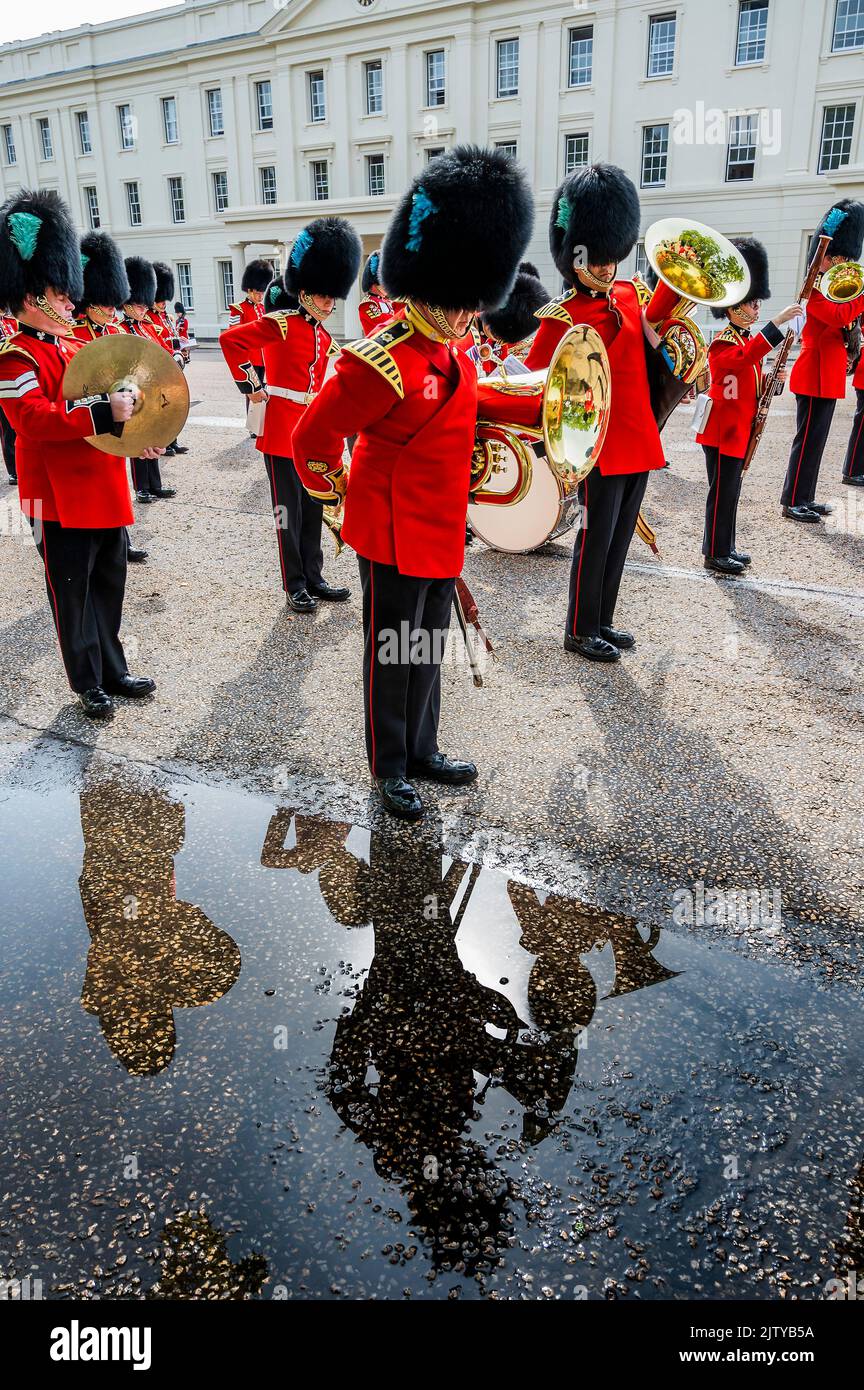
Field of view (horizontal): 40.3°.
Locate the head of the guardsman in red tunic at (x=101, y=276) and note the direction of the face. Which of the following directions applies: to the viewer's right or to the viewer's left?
to the viewer's right

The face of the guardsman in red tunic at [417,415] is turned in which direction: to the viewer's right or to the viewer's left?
to the viewer's right

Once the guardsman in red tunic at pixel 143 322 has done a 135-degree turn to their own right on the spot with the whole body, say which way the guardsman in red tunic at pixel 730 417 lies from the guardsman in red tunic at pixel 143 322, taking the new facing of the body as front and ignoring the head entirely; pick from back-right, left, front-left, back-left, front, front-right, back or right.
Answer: back-left

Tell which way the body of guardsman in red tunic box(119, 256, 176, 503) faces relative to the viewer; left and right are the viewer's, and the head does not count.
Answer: facing the viewer and to the right of the viewer

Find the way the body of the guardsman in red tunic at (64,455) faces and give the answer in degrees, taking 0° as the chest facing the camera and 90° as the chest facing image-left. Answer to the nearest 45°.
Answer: approximately 315°

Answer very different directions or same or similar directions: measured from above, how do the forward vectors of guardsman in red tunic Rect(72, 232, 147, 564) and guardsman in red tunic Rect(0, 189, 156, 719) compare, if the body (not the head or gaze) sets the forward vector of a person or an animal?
same or similar directions

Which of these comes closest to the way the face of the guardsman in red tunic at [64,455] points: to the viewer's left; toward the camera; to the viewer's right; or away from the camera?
to the viewer's right

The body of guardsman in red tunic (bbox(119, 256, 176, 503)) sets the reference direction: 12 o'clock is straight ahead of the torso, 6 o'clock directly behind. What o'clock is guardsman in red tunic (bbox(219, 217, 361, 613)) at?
guardsman in red tunic (bbox(219, 217, 361, 613)) is roughly at 1 o'clock from guardsman in red tunic (bbox(119, 256, 176, 503)).

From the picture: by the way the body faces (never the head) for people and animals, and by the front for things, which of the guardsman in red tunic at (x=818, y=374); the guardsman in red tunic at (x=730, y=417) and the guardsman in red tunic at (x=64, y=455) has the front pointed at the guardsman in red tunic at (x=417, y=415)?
the guardsman in red tunic at (x=64, y=455)
